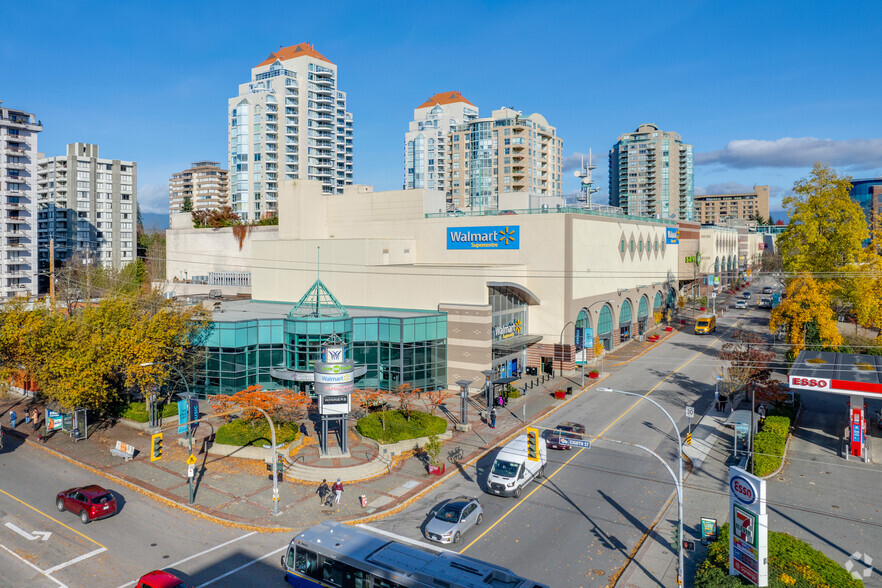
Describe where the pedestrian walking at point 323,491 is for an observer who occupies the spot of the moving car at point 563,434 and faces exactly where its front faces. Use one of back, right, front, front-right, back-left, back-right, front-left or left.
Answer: front

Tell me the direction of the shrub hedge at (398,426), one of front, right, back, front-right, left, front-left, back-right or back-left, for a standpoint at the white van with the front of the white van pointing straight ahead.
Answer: right

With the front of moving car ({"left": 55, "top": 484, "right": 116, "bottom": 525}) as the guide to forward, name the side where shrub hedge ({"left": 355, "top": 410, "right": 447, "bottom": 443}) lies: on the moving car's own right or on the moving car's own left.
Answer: on the moving car's own right

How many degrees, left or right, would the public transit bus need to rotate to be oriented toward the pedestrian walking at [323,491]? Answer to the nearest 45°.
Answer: approximately 45° to its right

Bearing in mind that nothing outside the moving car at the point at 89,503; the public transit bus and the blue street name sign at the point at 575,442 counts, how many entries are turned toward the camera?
1

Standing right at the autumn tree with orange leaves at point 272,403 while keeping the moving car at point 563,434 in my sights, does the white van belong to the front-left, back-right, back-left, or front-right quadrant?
front-right

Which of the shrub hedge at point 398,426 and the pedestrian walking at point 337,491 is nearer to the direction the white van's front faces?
the pedestrian walking

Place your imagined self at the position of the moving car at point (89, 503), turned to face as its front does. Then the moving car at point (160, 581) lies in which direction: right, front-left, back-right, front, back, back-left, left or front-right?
back-left

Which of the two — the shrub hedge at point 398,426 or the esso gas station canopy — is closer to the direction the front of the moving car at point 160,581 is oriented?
the esso gas station canopy

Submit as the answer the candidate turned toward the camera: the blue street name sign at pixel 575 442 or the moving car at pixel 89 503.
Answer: the blue street name sign

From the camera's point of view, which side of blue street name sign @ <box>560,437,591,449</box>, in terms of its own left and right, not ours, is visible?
front

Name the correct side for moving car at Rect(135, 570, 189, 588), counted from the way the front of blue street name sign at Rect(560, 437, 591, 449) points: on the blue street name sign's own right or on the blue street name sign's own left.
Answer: on the blue street name sign's own right
